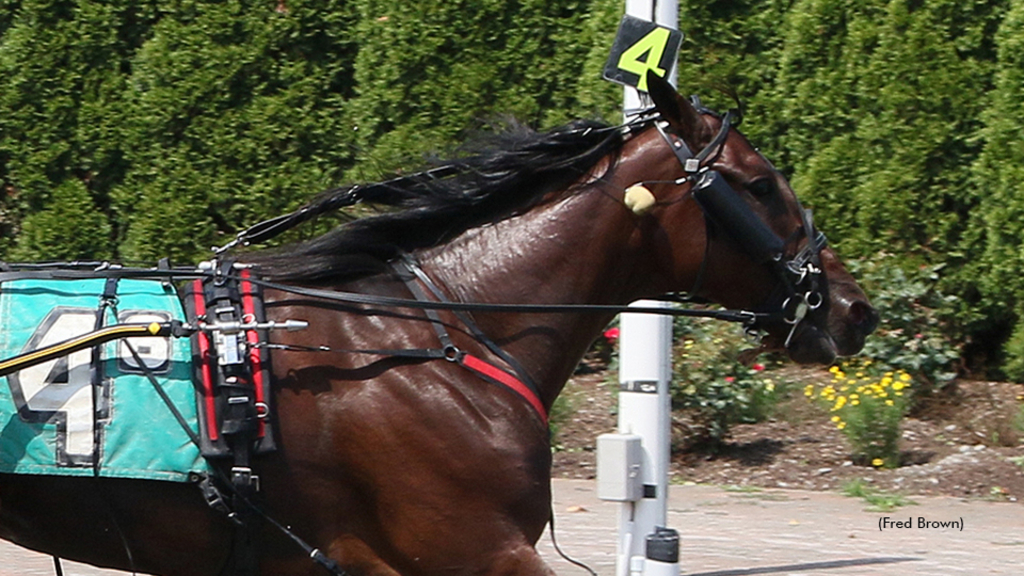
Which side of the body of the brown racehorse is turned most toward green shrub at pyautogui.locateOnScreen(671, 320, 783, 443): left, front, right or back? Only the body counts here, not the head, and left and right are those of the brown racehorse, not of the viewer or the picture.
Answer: left

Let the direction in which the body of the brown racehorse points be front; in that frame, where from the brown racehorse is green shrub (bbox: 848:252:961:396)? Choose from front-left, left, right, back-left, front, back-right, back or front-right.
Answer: front-left

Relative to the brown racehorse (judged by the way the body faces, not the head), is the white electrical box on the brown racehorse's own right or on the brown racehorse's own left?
on the brown racehorse's own left

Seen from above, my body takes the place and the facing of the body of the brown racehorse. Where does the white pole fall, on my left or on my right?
on my left

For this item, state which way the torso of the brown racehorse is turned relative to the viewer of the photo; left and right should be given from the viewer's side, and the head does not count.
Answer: facing to the right of the viewer

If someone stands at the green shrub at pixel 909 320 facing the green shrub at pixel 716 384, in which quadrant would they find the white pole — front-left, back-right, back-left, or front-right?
front-left
